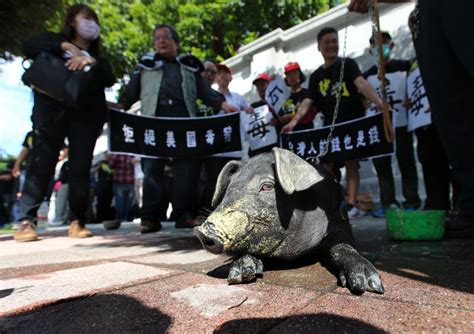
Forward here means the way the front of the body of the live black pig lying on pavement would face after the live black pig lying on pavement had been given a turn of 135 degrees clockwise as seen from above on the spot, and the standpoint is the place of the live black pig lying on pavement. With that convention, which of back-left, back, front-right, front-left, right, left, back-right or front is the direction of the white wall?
front

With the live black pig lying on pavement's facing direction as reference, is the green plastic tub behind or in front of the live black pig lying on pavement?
behind

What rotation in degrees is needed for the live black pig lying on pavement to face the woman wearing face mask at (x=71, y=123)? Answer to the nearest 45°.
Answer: approximately 90° to its right

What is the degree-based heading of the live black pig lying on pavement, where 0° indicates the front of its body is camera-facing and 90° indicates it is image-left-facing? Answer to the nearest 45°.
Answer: approximately 45°

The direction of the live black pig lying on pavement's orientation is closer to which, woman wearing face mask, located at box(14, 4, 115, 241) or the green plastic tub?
the woman wearing face mask
